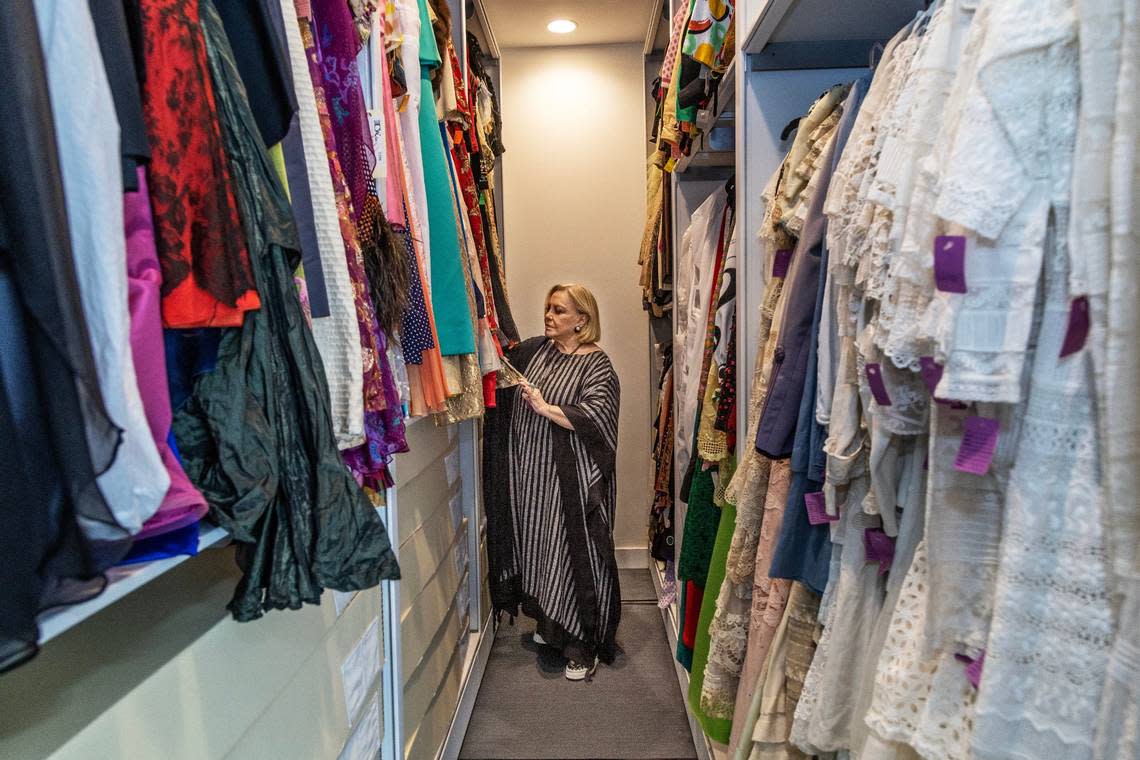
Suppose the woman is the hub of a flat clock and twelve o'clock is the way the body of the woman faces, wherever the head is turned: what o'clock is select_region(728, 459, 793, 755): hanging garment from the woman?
The hanging garment is roughly at 10 o'clock from the woman.

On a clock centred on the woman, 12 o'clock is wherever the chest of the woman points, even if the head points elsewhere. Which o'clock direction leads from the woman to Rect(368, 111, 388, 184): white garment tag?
The white garment tag is roughly at 11 o'clock from the woman.

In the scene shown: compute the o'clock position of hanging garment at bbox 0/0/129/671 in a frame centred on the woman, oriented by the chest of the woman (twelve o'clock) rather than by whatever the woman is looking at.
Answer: The hanging garment is roughly at 11 o'clock from the woman.

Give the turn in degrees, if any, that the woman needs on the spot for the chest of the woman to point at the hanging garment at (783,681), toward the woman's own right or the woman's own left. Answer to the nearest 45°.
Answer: approximately 45° to the woman's own left

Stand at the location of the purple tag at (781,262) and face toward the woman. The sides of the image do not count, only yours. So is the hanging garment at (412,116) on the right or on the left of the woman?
left

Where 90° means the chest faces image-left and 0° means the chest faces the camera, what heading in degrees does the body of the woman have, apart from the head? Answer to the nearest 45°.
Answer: approximately 45°

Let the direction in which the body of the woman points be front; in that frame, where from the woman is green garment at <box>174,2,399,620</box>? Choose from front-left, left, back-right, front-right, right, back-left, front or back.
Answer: front-left

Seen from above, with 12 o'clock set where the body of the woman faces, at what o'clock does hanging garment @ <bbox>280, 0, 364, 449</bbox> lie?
The hanging garment is roughly at 11 o'clock from the woman.
